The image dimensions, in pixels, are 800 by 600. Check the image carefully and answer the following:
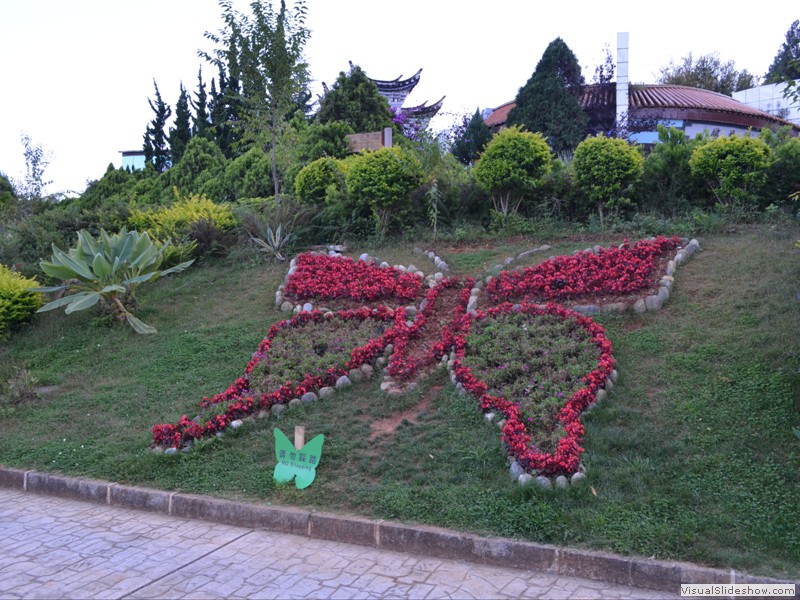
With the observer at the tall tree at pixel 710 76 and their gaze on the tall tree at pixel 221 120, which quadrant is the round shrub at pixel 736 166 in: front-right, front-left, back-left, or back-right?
front-left

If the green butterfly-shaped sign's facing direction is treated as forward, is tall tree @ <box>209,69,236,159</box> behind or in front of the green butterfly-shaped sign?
behind

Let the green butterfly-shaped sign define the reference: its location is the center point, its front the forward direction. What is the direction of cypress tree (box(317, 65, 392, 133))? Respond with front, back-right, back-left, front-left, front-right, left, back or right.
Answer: back

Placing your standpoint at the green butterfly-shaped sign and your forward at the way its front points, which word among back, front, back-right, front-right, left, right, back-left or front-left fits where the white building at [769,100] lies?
back-left

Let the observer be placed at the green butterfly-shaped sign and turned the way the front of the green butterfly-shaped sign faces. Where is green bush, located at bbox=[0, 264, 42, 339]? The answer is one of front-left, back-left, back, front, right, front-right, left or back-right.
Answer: back-right

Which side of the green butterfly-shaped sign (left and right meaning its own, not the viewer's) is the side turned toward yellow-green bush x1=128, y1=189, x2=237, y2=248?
back

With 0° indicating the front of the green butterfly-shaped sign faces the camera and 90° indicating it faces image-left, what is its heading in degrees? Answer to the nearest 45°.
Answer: approximately 0°

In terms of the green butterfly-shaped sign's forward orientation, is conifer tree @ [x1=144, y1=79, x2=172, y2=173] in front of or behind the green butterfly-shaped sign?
behind

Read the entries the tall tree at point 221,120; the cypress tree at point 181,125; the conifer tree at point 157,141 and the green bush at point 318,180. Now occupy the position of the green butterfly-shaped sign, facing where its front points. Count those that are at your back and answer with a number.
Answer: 4

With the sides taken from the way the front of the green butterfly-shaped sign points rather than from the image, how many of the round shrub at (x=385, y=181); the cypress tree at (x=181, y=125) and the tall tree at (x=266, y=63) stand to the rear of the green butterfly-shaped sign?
3

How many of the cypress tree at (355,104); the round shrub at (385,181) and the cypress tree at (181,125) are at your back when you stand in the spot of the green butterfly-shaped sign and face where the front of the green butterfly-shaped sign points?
3

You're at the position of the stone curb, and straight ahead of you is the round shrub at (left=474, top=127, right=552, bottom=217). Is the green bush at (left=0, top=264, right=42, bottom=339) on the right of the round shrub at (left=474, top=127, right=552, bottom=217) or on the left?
left

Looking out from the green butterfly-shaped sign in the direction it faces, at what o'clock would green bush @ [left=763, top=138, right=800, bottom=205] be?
The green bush is roughly at 8 o'clock from the green butterfly-shaped sign.

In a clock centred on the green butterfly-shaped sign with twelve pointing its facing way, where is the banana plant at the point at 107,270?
The banana plant is roughly at 5 o'clock from the green butterfly-shaped sign.

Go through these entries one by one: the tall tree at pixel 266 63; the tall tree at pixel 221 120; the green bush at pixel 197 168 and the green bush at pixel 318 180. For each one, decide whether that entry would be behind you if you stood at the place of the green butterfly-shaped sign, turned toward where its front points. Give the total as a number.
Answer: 4

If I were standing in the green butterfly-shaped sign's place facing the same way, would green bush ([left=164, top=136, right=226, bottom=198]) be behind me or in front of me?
behind
